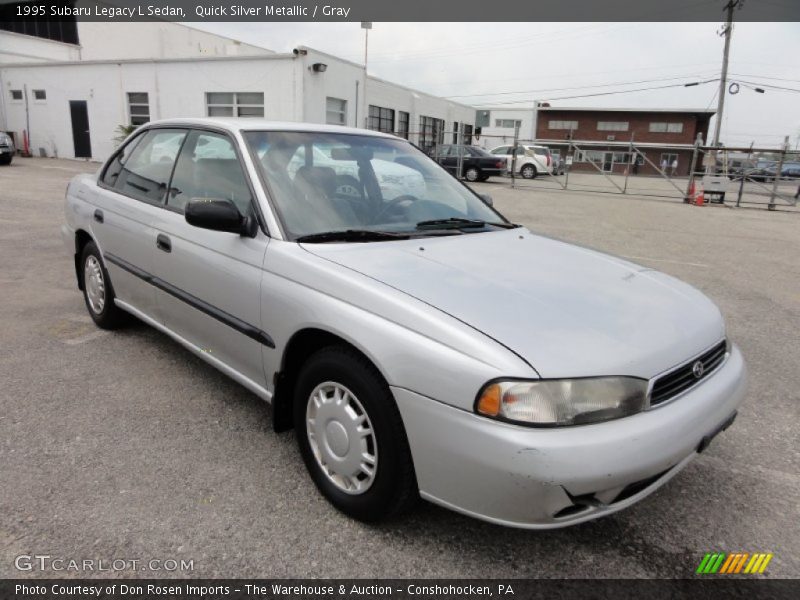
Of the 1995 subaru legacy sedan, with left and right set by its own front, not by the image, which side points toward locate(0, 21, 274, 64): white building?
back

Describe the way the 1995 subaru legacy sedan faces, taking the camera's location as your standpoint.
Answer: facing the viewer and to the right of the viewer

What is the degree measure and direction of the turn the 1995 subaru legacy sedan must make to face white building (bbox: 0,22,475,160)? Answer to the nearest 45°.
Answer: approximately 180°

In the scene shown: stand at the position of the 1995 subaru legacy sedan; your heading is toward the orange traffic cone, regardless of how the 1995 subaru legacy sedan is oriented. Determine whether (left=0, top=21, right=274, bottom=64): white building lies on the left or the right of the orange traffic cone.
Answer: left

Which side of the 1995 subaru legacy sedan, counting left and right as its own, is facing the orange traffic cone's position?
left
